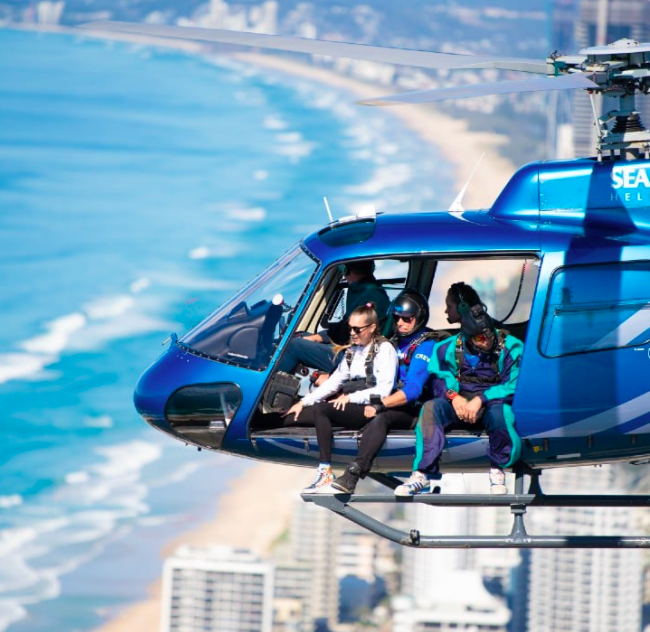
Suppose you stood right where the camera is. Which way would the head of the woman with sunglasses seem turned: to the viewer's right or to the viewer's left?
to the viewer's left

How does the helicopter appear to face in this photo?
to the viewer's left

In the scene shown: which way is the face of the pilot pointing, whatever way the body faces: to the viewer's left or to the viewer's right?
to the viewer's left

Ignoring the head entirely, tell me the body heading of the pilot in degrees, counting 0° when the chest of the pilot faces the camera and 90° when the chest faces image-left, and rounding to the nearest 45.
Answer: approximately 90°

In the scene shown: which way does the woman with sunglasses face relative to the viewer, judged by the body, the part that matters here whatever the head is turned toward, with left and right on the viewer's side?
facing the viewer and to the left of the viewer
